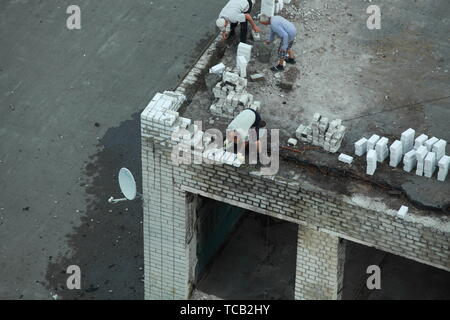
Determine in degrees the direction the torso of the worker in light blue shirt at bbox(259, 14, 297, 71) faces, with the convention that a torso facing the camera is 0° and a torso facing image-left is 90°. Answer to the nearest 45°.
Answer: approximately 90°

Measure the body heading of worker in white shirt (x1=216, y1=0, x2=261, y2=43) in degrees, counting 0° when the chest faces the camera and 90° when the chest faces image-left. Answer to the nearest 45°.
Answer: approximately 45°

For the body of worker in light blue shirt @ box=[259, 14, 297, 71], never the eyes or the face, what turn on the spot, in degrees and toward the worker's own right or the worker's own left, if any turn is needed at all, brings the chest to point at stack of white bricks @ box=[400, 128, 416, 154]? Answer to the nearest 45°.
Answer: approximately 135° to the worker's own left

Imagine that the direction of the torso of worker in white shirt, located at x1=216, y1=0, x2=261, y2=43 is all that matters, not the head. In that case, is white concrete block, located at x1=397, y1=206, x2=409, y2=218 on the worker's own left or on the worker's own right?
on the worker's own left

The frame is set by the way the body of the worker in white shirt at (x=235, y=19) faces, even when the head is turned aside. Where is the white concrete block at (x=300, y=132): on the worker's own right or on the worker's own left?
on the worker's own left

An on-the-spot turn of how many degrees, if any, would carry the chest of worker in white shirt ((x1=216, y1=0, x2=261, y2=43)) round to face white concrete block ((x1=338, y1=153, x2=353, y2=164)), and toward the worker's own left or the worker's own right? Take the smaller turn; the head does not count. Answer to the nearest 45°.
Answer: approximately 90° to the worker's own left

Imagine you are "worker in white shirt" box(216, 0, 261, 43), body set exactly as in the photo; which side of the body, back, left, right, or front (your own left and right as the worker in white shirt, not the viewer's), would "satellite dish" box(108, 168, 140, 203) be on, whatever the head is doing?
front

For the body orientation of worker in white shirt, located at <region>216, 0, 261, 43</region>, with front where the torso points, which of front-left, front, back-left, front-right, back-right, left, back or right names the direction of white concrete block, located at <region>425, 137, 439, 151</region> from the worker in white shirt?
left

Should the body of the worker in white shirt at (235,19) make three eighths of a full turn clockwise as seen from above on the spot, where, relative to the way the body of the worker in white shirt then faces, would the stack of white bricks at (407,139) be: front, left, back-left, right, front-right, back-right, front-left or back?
back-right

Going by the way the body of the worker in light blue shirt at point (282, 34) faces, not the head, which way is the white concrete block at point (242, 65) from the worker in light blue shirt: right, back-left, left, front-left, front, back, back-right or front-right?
front-left

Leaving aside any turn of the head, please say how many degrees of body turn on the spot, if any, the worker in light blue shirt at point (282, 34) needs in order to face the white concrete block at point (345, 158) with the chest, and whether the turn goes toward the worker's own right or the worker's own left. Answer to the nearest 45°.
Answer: approximately 135° to the worker's own left
